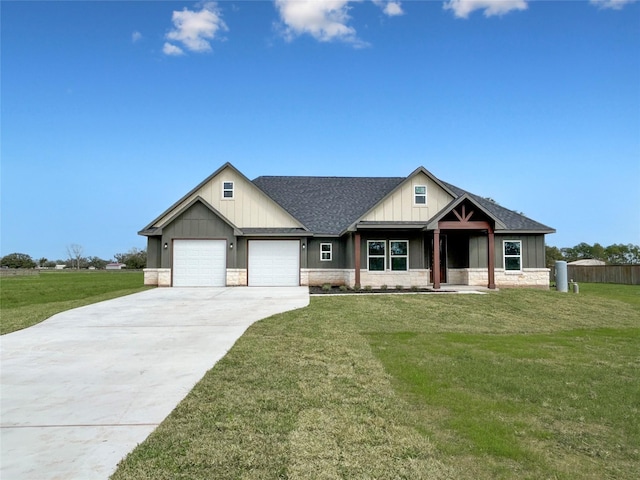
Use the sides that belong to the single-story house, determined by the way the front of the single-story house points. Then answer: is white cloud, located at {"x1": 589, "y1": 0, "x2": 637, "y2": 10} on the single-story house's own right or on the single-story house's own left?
on the single-story house's own left

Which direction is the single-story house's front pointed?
toward the camera
